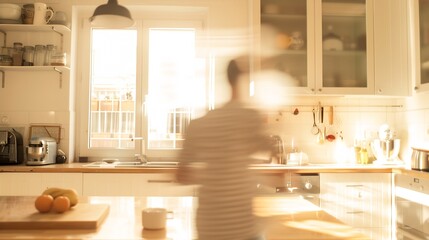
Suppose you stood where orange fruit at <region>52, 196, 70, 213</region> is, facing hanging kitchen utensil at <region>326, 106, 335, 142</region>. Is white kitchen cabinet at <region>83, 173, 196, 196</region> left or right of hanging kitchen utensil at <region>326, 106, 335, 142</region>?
left

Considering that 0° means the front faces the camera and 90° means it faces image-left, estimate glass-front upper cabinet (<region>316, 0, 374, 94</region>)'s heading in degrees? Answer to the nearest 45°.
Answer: approximately 0°

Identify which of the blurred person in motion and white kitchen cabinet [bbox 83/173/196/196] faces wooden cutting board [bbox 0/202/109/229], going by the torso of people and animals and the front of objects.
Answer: the white kitchen cabinet

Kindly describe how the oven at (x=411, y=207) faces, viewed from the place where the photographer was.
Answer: facing the viewer and to the left of the viewer

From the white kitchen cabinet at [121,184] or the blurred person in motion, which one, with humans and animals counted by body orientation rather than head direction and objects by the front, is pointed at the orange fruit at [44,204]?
the white kitchen cabinet

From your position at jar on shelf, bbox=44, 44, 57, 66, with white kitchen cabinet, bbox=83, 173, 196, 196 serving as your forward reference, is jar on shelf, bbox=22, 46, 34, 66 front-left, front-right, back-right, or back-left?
back-right

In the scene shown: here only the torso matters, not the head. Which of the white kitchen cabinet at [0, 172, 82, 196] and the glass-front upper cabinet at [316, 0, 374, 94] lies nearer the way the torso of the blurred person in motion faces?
the glass-front upper cabinet

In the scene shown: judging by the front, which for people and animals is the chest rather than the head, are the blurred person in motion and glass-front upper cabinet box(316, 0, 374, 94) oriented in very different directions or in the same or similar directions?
very different directions

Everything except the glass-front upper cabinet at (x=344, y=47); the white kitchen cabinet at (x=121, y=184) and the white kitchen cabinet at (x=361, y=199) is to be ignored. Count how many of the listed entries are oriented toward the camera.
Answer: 3

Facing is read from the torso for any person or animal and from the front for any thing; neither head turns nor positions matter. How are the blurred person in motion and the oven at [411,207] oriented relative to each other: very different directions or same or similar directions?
very different directions

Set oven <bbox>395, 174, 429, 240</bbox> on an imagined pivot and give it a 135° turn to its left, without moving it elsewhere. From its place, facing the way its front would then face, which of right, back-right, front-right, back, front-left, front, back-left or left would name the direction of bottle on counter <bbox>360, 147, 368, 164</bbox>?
back-left

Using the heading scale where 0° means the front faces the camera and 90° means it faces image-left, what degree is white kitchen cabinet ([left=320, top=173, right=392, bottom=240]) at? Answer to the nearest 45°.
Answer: approximately 0°

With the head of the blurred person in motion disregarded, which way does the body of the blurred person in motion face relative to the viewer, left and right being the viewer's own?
facing away from the viewer and to the right of the viewer
